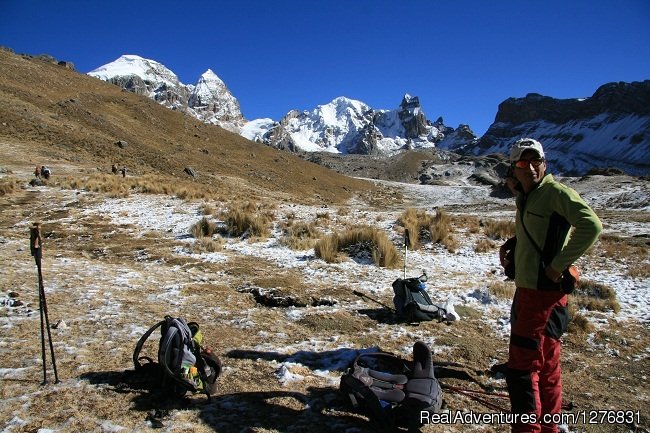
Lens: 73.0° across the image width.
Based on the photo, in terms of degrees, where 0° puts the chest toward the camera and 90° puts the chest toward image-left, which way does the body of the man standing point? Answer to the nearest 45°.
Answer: approximately 45°

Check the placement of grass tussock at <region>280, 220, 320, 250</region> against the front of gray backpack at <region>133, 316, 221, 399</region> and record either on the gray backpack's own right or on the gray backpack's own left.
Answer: on the gray backpack's own left

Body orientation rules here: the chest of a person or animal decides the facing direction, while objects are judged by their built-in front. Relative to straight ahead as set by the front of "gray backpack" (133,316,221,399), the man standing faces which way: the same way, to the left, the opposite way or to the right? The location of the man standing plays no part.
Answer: the opposite way

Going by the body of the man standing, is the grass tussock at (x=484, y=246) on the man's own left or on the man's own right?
on the man's own right

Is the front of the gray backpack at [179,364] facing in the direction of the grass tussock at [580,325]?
yes

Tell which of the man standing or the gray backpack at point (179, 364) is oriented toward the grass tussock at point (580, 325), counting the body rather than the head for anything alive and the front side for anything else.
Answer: the gray backpack

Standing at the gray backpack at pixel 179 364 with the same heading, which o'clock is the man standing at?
The man standing is roughly at 1 o'clock from the gray backpack.

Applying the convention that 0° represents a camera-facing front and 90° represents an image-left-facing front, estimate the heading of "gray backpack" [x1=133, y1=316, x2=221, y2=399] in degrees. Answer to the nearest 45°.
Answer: approximately 270°

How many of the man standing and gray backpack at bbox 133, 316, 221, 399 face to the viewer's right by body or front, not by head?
1

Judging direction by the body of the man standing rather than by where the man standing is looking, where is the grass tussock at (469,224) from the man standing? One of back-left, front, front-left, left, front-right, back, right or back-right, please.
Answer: back-right
